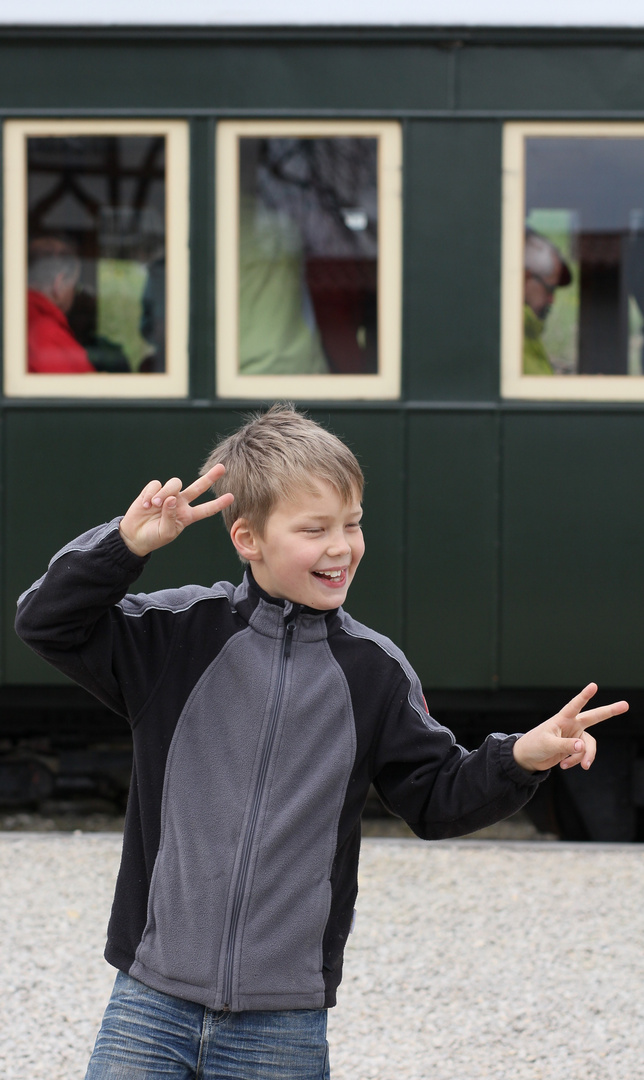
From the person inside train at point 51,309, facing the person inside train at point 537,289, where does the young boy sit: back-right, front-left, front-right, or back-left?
front-right

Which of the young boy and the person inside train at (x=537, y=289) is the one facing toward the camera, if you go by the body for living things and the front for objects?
the young boy

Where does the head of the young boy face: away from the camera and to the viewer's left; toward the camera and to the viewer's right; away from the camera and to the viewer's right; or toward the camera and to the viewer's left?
toward the camera and to the viewer's right

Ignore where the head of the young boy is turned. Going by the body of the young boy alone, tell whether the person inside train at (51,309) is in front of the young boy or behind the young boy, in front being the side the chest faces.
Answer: behind

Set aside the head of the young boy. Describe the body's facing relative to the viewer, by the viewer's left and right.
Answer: facing the viewer

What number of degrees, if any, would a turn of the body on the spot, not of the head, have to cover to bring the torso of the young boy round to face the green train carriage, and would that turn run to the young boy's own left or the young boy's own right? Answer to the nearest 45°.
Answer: approximately 180°

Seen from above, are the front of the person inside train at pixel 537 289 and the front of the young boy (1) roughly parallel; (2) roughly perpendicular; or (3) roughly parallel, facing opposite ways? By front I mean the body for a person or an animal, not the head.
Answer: roughly perpendicular

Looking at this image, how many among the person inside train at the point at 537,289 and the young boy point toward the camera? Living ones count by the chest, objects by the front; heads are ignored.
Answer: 1
